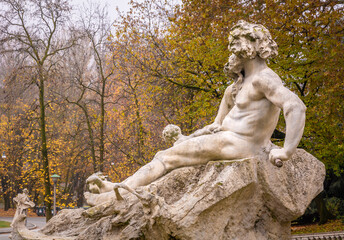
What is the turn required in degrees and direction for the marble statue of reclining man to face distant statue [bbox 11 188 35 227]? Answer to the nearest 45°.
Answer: approximately 45° to its right

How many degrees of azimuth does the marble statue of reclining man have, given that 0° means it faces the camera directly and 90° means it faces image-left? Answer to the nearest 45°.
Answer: approximately 90°
